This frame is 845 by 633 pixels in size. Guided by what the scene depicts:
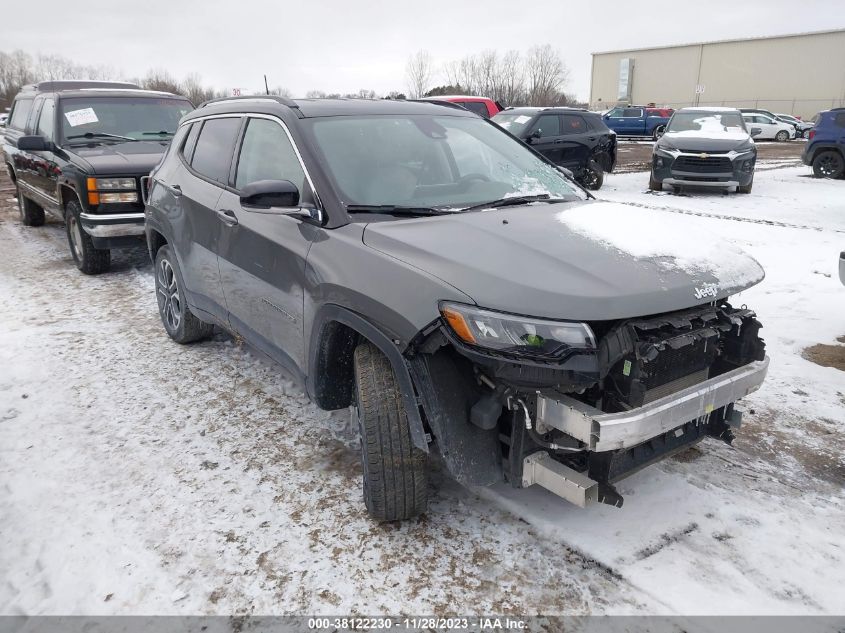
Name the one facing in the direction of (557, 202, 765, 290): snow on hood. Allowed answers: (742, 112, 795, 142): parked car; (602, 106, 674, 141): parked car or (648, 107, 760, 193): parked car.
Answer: (648, 107, 760, 193): parked car

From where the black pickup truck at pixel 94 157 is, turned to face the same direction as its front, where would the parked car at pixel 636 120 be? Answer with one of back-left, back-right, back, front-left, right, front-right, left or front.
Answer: left

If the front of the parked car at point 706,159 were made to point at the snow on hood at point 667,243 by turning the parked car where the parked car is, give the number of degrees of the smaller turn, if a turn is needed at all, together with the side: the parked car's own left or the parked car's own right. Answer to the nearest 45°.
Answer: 0° — it already faces it

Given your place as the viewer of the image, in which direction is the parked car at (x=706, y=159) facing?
facing the viewer

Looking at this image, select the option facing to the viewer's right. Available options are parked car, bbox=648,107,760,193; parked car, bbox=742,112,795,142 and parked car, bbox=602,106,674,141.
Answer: parked car, bbox=742,112,795,142

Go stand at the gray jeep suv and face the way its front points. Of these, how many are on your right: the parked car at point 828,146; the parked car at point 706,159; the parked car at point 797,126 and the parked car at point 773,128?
0

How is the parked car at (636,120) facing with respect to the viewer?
to the viewer's left

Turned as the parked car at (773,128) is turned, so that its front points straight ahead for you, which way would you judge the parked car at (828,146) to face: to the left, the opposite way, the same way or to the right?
the same way

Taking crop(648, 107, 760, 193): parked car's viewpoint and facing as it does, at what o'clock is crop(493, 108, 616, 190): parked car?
crop(493, 108, 616, 190): parked car is roughly at 3 o'clock from crop(648, 107, 760, 193): parked car.

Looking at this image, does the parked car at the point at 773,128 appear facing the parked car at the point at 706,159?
no

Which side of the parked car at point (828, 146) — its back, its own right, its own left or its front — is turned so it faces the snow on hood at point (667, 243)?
right

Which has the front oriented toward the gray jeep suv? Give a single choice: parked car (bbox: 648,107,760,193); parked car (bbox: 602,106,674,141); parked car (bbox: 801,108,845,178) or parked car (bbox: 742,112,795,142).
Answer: parked car (bbox: 648,107,760,193)

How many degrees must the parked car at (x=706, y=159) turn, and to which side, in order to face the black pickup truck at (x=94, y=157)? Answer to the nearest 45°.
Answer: approximately 45° to its right

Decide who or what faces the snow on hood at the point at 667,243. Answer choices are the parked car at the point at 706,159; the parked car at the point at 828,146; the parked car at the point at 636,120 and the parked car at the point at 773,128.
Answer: the parked car at the point at 706,159
